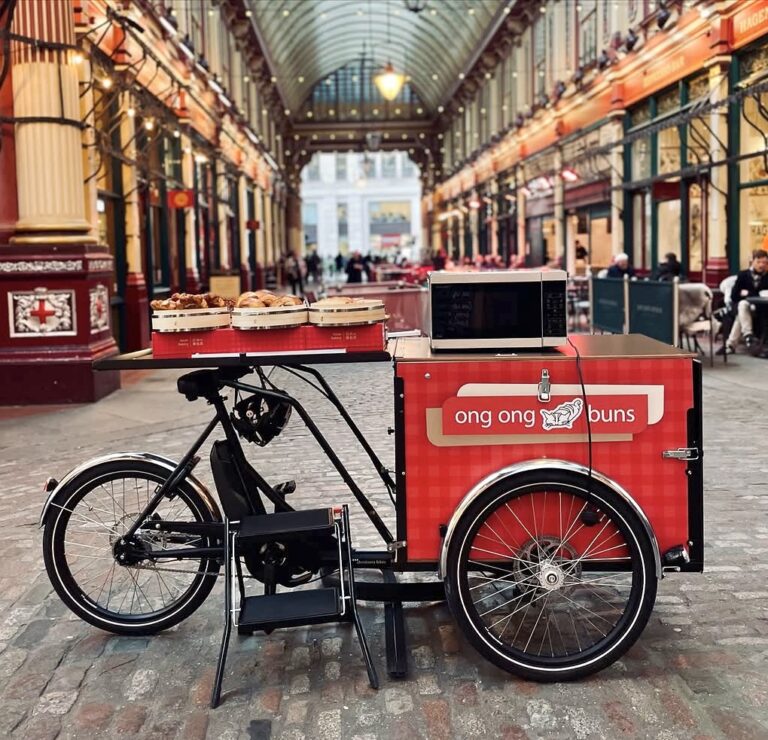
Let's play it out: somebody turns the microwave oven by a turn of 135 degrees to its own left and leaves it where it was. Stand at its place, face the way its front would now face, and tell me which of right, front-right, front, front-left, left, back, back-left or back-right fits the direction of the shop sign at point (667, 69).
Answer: front-left

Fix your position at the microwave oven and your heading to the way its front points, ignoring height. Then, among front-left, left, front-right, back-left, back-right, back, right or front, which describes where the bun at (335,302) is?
right

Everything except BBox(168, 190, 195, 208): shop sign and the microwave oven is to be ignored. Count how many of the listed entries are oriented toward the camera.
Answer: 2

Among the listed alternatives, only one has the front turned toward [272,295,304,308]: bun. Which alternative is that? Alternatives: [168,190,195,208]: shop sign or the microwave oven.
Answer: the shop sign

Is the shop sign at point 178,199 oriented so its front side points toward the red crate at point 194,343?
yes

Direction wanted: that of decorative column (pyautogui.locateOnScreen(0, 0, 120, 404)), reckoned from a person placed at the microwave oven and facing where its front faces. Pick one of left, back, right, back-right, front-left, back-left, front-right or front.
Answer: back-right

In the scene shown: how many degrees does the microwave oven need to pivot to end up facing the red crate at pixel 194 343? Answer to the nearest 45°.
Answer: approximately 90° to its right

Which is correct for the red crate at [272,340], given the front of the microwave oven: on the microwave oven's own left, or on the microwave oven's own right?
on the microwave oven's own right

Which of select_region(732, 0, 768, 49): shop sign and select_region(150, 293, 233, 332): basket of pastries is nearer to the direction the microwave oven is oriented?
the basket of pastries

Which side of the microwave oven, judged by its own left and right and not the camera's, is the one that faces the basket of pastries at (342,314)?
right

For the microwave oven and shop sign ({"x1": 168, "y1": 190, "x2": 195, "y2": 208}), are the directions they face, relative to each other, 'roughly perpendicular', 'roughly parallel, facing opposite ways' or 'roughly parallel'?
roughly parallel

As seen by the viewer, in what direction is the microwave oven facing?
toward the camera

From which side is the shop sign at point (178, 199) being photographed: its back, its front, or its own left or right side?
front

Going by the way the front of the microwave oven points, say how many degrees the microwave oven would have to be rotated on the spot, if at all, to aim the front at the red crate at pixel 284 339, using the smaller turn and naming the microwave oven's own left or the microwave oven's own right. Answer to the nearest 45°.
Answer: approximately 90° to the microwave oven's own right

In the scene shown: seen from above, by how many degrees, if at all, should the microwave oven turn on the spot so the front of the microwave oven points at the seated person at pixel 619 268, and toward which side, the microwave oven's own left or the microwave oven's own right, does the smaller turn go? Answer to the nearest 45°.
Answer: approximately 180°

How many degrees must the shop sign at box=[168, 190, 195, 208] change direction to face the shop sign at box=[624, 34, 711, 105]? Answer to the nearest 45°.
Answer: approximately 90° to its left

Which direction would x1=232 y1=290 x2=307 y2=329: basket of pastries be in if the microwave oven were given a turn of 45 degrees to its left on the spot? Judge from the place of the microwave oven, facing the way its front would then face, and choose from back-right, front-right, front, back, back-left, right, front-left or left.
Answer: back-right
